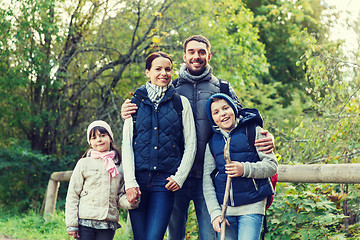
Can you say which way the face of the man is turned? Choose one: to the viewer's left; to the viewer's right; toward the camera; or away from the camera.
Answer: toward the camera

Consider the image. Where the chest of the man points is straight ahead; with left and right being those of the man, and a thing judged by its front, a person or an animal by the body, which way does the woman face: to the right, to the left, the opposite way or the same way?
the same way

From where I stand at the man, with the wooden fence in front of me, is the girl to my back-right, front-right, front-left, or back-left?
back-left

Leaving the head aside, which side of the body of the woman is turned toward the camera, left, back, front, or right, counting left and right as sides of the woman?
front

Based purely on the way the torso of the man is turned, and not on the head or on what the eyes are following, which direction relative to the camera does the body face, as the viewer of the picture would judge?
toward the camera

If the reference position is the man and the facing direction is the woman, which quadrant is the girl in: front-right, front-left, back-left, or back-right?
front-right

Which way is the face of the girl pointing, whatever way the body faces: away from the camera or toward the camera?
toward the camera

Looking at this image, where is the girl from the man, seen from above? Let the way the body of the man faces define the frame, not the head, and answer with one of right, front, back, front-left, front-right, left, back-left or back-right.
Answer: right

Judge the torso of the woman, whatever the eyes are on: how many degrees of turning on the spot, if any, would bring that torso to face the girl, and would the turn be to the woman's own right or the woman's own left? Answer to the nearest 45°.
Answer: approximately 135° to the woman's own right

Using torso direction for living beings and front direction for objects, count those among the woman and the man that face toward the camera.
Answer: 2
